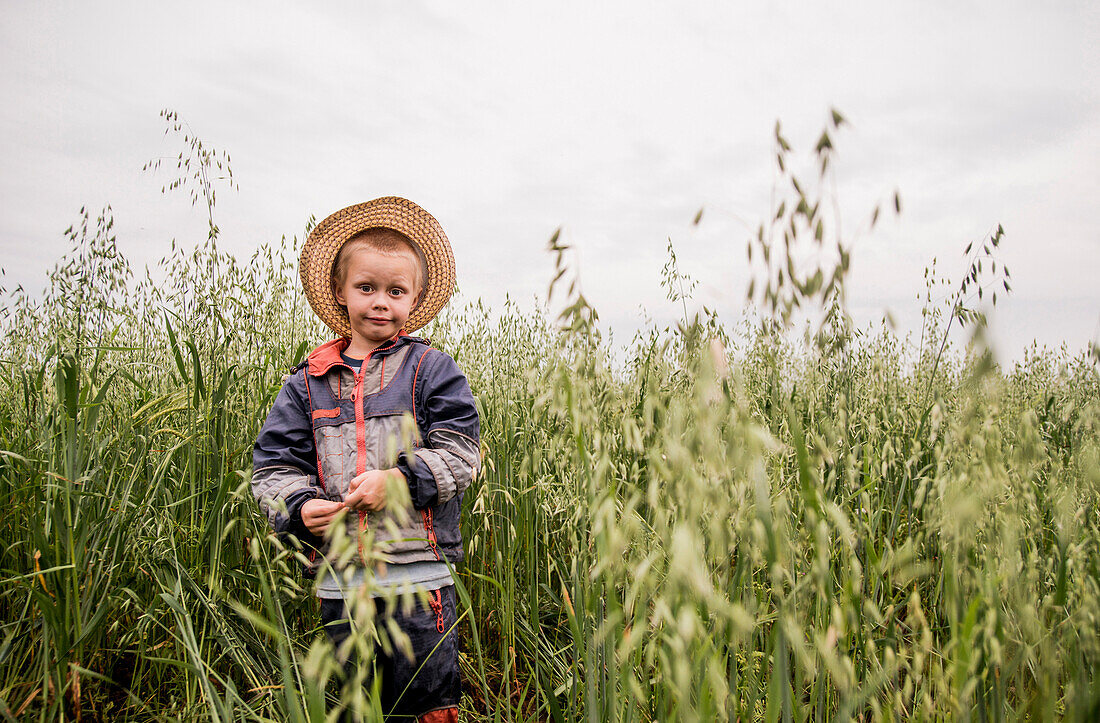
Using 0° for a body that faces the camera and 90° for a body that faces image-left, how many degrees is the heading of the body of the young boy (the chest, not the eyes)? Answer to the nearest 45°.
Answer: approximately 0°
